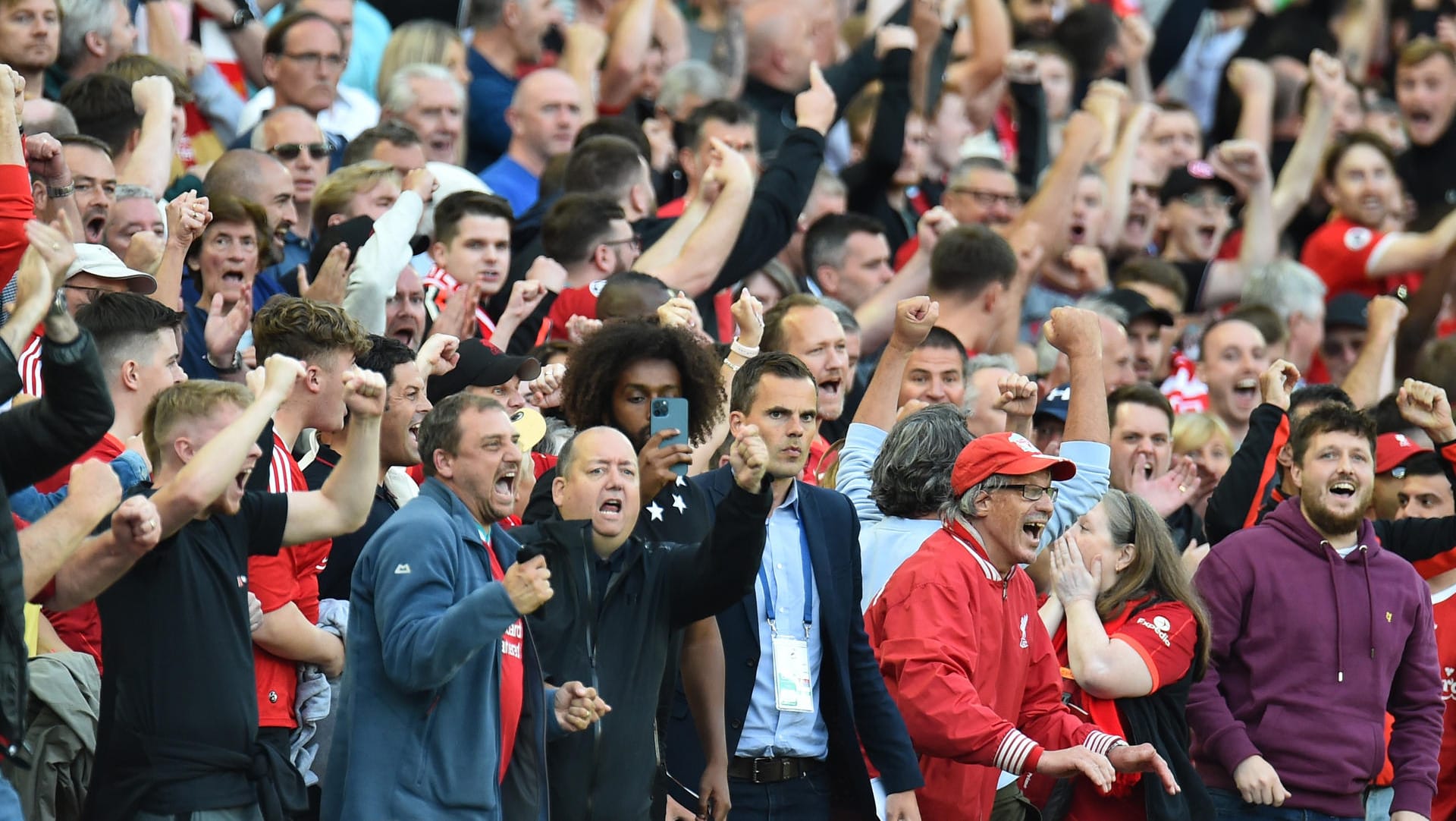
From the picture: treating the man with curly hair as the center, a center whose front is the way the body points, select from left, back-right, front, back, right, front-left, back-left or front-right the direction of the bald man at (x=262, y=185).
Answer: back-right

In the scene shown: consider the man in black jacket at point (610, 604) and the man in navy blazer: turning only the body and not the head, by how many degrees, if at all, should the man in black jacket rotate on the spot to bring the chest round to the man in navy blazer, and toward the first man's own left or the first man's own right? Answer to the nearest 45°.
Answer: approximately 135° to the first man's own left

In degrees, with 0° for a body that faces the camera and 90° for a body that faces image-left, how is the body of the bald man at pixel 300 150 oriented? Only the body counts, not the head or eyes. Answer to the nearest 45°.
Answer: approximately 315°

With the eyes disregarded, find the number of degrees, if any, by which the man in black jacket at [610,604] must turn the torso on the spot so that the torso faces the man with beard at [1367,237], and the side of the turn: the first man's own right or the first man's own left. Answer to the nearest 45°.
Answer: approximately 135° to the first man's own left

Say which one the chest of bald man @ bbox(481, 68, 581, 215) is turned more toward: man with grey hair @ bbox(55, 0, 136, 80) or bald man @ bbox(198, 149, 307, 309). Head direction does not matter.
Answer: the bald man

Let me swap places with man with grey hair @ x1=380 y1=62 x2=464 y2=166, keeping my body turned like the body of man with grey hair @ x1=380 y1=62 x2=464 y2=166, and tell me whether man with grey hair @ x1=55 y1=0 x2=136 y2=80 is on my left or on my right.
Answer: on my right

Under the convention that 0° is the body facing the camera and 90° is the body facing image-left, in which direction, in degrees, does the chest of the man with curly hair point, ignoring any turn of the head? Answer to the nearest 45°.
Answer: approximately 0°

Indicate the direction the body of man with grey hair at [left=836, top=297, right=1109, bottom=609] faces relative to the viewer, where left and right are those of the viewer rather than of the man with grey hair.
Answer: facing away from the viewer and to the right of the viewer

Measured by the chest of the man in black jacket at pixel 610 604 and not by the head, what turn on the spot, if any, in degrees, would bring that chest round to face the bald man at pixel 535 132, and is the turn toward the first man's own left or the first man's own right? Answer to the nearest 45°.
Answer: approximately 180°
